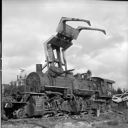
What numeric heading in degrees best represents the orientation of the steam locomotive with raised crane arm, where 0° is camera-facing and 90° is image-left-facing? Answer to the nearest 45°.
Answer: approximately 45°
